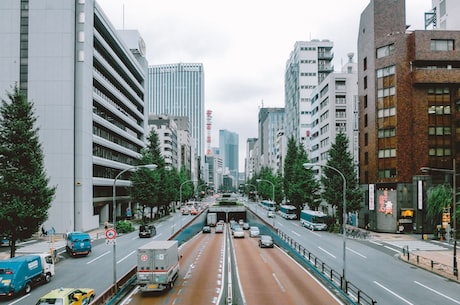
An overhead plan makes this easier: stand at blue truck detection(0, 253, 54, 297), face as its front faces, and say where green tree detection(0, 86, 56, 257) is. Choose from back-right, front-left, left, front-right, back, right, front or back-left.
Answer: front-left

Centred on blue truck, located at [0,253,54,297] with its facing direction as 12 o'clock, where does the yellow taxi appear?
The yellow taxi is roughly at 4 o'clock from the blue truck.

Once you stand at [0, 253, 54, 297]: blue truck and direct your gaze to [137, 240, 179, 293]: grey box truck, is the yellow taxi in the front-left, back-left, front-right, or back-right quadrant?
front-right

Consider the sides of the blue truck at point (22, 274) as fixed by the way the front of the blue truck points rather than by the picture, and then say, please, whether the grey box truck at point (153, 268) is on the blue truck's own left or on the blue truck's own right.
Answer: on the blue truck's own right

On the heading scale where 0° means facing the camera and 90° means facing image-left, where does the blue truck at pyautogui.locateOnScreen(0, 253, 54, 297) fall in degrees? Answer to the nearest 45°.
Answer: approximately 225°

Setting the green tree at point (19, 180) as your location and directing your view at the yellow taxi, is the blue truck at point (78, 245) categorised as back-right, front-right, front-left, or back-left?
back-left

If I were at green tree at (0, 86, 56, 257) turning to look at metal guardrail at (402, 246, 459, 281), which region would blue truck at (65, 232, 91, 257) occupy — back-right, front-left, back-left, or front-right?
front-left

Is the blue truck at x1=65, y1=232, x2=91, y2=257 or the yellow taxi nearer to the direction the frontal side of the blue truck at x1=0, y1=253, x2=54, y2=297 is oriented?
the blue truck
